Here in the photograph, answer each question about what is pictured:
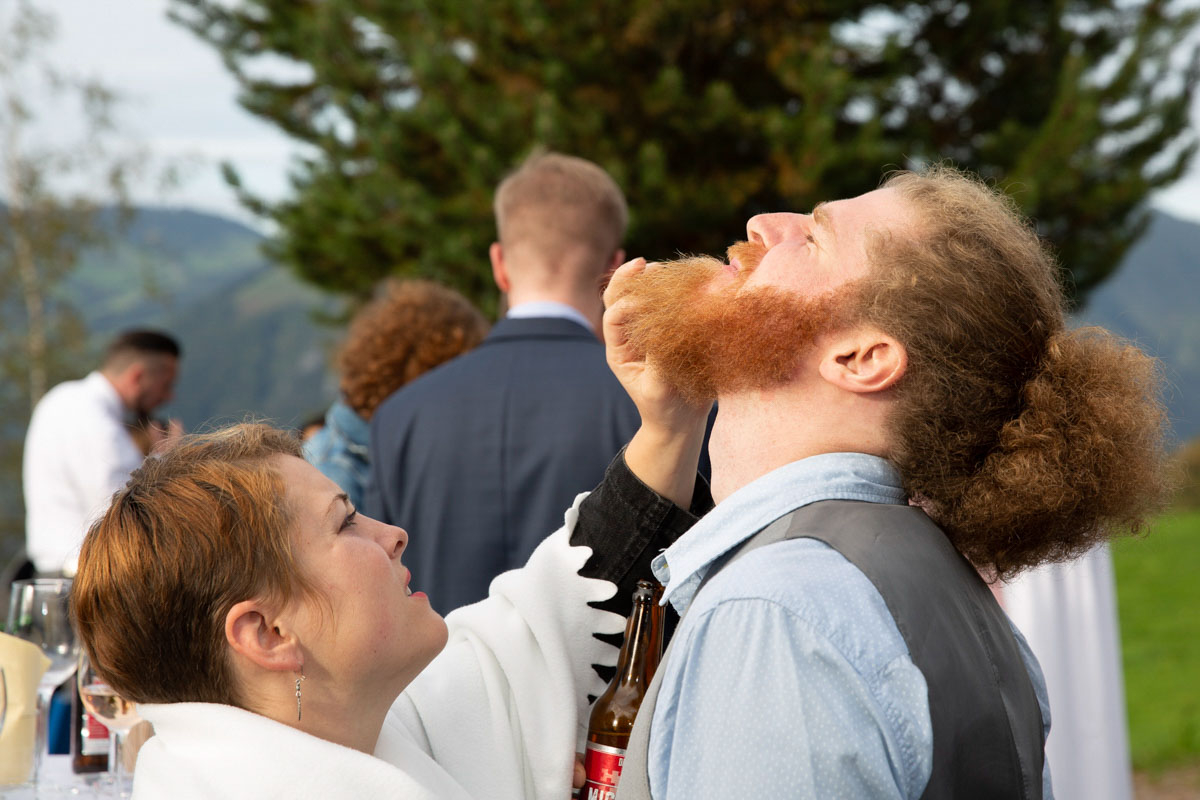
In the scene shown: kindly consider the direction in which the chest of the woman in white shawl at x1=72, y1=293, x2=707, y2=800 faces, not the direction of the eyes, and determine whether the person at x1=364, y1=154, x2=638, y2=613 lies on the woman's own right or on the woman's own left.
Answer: on the woman's own left

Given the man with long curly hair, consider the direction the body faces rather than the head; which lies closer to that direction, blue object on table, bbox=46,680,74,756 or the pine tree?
the blue object on table

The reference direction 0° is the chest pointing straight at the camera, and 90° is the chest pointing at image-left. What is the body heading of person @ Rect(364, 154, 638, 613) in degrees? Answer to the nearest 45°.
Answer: approximately 180°

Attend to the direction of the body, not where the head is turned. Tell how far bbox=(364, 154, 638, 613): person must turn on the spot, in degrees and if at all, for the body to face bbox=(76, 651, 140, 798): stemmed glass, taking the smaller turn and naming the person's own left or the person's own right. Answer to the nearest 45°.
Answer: approximately 135° to the person's own left

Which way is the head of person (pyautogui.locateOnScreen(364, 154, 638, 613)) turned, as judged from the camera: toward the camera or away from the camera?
away from the camera

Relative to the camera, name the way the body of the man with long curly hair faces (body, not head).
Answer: to the viewer's left

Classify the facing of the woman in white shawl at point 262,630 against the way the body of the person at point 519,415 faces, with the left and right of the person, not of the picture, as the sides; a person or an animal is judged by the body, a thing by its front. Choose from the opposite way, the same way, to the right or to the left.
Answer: to the right

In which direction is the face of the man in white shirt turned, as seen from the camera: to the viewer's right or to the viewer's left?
to the viewer's right

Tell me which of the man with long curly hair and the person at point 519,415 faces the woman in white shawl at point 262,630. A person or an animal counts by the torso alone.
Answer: the man with long curly hair

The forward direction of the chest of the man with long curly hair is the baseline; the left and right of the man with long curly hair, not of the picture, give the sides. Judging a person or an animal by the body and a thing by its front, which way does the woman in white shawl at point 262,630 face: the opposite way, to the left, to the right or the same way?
the opposite way

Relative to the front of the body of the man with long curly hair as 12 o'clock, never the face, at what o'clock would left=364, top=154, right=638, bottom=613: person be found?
The person is roughly at 2 o'clock from the man with long curly hair.

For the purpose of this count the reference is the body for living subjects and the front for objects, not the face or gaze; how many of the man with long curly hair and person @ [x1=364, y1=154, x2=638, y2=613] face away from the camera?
1

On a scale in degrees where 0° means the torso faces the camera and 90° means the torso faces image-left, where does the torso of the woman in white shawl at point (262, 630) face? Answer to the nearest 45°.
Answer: approximately 270°

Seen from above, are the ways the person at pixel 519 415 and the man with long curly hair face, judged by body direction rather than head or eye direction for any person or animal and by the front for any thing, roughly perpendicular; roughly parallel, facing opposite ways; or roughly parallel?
roughly perpendicular
